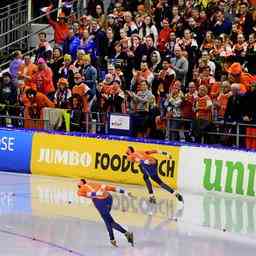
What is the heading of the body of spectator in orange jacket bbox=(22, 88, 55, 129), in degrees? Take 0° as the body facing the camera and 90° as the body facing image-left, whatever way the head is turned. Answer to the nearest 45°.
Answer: approximately 0°

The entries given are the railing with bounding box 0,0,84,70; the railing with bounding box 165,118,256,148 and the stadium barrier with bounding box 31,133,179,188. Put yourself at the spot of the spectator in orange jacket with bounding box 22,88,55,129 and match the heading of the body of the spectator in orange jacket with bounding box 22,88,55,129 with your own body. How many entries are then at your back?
1

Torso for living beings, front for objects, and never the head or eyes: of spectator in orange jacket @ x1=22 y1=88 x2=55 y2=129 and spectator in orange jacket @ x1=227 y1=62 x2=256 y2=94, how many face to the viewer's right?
0

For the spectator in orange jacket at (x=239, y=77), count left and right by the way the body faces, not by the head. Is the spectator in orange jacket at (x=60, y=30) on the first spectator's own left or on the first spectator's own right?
on the first spectator's own right

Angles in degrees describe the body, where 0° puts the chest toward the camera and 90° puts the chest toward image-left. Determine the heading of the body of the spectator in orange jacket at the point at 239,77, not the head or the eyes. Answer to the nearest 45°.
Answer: approximately 45°

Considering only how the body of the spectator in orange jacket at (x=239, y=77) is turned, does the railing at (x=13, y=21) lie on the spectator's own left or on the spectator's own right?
on the spectator's own right

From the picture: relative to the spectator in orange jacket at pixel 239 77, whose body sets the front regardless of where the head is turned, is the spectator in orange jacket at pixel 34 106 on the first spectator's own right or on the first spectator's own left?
on the first spectator's own right
